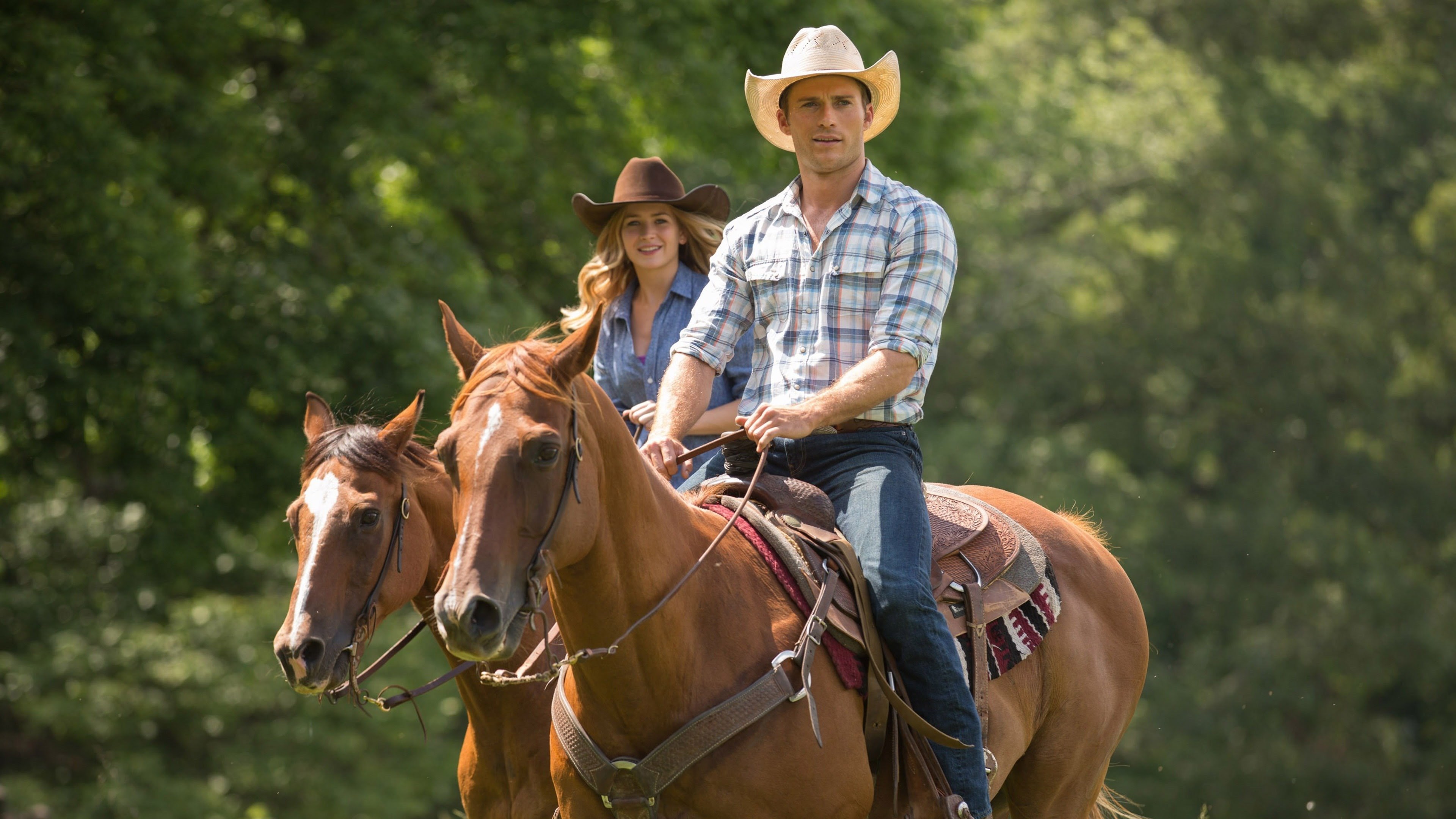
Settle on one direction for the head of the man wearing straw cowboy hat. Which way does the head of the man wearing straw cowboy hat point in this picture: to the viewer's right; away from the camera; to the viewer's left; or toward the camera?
toward the camera

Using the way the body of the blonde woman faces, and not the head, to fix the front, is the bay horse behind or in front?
in front

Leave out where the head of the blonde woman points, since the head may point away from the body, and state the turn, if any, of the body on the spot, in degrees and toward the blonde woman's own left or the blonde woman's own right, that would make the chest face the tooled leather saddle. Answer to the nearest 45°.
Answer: approximately 90° to the blonde woman's own left

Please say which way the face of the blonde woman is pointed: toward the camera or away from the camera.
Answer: toward the camera

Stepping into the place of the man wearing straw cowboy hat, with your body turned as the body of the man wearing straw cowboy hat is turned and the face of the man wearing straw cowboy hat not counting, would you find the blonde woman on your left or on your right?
on your right

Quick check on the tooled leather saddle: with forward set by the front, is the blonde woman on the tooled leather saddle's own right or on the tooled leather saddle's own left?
on the tooled leather saddle's own right

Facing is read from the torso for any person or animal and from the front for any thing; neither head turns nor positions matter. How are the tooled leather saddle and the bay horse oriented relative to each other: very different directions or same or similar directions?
same or similar directions

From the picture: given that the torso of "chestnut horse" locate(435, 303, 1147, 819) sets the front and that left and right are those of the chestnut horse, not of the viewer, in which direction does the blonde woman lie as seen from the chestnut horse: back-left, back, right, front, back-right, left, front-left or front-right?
back-right

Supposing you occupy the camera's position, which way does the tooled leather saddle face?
facing the viewer and to the left of the viewer

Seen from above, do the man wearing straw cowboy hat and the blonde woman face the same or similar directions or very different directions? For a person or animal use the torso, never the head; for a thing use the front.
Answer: same or similar directions

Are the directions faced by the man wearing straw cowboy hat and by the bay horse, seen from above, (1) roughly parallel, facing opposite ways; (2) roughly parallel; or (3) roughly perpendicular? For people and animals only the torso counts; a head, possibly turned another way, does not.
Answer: roughly parallel
